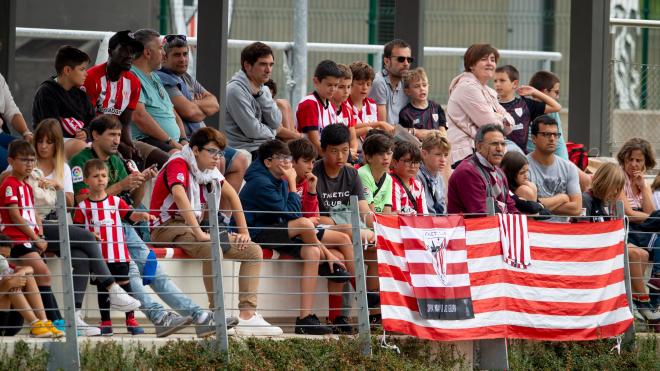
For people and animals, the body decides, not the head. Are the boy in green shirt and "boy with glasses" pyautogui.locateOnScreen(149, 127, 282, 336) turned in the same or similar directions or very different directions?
same or similar directions

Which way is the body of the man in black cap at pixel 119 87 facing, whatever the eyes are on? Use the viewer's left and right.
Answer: facing the viewer and to the right of the viewer

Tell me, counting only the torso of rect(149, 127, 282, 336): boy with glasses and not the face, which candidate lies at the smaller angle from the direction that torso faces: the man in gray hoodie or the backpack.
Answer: the backpack

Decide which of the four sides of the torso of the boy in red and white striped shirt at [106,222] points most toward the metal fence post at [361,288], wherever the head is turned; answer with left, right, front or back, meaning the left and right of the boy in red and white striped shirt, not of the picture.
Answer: left

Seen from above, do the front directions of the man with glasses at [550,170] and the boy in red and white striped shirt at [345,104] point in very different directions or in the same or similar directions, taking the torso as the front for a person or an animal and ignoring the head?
same or similar directions

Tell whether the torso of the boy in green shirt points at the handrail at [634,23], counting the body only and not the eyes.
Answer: no

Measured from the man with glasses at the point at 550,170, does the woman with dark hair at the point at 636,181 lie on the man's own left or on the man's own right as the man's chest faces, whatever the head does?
on the man's own left

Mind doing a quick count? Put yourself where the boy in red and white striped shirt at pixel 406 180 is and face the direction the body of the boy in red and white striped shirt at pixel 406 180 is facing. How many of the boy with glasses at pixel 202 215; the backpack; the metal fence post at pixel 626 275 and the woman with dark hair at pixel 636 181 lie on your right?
1

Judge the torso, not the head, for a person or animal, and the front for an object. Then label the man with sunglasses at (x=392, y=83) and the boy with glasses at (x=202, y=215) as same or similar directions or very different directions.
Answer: same or similar directions

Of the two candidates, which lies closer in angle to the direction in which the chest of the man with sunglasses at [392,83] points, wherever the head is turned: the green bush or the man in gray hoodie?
the green bush

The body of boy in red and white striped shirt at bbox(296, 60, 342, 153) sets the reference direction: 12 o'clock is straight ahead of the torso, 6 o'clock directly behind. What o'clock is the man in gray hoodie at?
The man in gray hoodie is roughly at 4 o'clock from the boy in red and white striped shirt.

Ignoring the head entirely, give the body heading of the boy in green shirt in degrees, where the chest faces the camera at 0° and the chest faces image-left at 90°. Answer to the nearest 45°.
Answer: approximately 315°

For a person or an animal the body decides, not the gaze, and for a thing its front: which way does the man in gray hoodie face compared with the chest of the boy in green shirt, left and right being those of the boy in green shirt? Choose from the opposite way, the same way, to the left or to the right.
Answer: the same way

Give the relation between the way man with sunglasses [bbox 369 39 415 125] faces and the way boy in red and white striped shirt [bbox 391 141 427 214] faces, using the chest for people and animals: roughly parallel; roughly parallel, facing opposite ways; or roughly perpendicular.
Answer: roughly parallel

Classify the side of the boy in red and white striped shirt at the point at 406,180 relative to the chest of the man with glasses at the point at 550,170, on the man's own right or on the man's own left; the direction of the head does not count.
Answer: on the man's own right

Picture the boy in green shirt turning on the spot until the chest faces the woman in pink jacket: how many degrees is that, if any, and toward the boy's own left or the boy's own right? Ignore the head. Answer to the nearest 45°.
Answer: approximately 90° to the boy's own left

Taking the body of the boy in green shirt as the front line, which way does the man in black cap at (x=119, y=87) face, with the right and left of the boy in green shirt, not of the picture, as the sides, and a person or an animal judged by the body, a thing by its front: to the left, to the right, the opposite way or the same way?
the same way

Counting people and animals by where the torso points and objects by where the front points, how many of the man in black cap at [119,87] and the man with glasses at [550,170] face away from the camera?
0

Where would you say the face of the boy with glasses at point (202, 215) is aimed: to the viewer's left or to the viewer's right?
to the viewer's right

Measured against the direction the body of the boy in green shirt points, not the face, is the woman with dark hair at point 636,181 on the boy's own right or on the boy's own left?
on the boy's own left

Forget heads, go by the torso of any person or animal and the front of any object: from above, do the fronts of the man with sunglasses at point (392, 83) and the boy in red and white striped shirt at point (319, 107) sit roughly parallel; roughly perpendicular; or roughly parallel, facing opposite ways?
roughly parallel

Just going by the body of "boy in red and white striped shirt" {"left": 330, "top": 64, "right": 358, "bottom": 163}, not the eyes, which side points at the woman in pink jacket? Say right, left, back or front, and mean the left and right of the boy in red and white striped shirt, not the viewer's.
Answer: left

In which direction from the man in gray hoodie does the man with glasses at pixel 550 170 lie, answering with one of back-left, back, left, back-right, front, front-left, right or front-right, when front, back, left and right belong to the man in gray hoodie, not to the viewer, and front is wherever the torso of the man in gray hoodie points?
front-left
